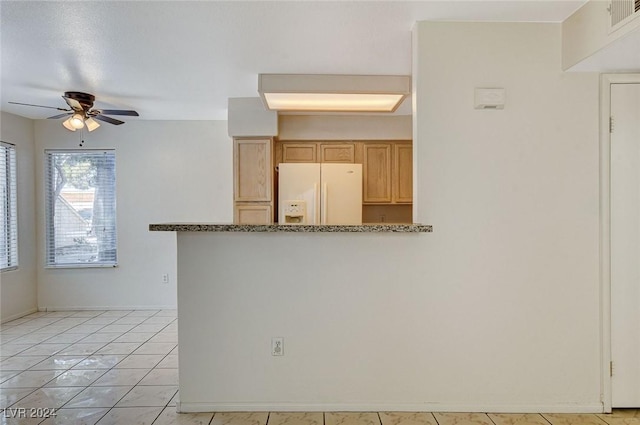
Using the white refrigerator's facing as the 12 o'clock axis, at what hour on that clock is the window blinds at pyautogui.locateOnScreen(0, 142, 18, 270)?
The window blinds is roughly at 3 o'clock from the white refrigerator.

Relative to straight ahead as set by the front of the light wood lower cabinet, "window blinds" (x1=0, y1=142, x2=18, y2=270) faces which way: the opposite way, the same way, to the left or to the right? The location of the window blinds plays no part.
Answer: to the left

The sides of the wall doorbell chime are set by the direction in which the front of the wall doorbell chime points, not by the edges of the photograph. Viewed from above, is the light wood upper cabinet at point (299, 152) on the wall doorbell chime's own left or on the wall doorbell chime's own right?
on the wall doorbell chime's own right

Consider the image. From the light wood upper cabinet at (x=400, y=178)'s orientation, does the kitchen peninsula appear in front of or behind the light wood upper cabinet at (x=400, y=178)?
in front

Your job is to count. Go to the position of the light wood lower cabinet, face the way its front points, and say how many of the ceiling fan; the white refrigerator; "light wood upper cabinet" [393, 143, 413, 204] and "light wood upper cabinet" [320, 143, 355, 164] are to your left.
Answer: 3

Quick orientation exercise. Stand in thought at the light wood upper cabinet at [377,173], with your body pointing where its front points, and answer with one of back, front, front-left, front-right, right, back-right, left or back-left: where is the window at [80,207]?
right

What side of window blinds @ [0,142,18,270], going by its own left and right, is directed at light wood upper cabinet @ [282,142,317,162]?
front

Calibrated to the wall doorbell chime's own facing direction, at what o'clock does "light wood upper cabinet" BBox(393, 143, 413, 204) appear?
The light wood upper cabinet is roughly at 5 o'clock from the wall doorbell chime.

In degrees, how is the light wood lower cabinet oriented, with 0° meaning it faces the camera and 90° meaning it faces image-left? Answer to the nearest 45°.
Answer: approximately 0°

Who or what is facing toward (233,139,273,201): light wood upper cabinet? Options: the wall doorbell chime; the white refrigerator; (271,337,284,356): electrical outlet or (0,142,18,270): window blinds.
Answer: the window blinds

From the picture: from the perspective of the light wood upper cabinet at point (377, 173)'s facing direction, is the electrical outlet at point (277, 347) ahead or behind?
ahead
